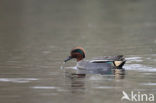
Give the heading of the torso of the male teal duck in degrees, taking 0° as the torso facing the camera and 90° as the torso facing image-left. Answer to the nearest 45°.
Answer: approximately 90°
